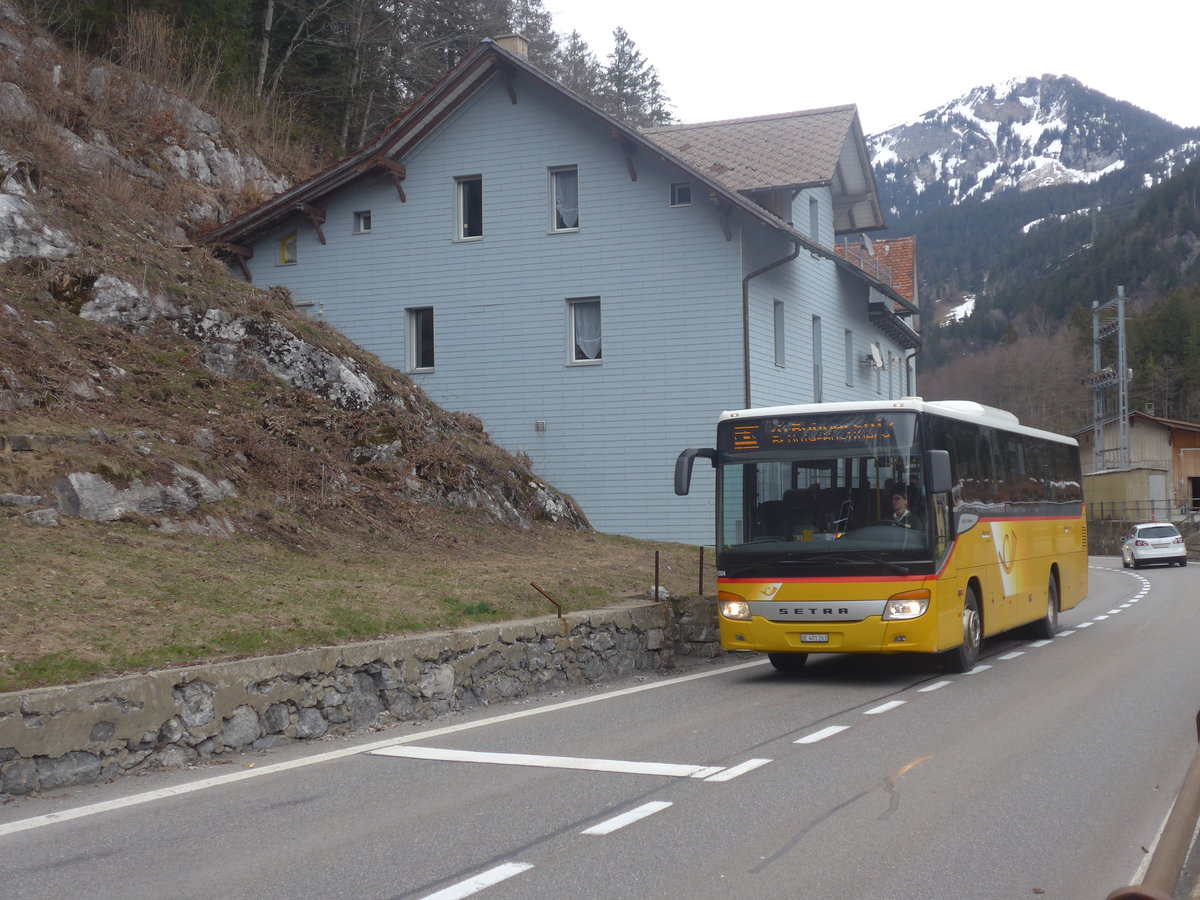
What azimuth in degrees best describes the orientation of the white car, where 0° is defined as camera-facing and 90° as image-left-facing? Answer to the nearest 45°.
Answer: approximately 135°

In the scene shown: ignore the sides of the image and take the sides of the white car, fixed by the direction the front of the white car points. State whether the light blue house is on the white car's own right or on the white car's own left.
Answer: on the white car's own left

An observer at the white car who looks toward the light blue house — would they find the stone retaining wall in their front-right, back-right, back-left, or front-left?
front-left
